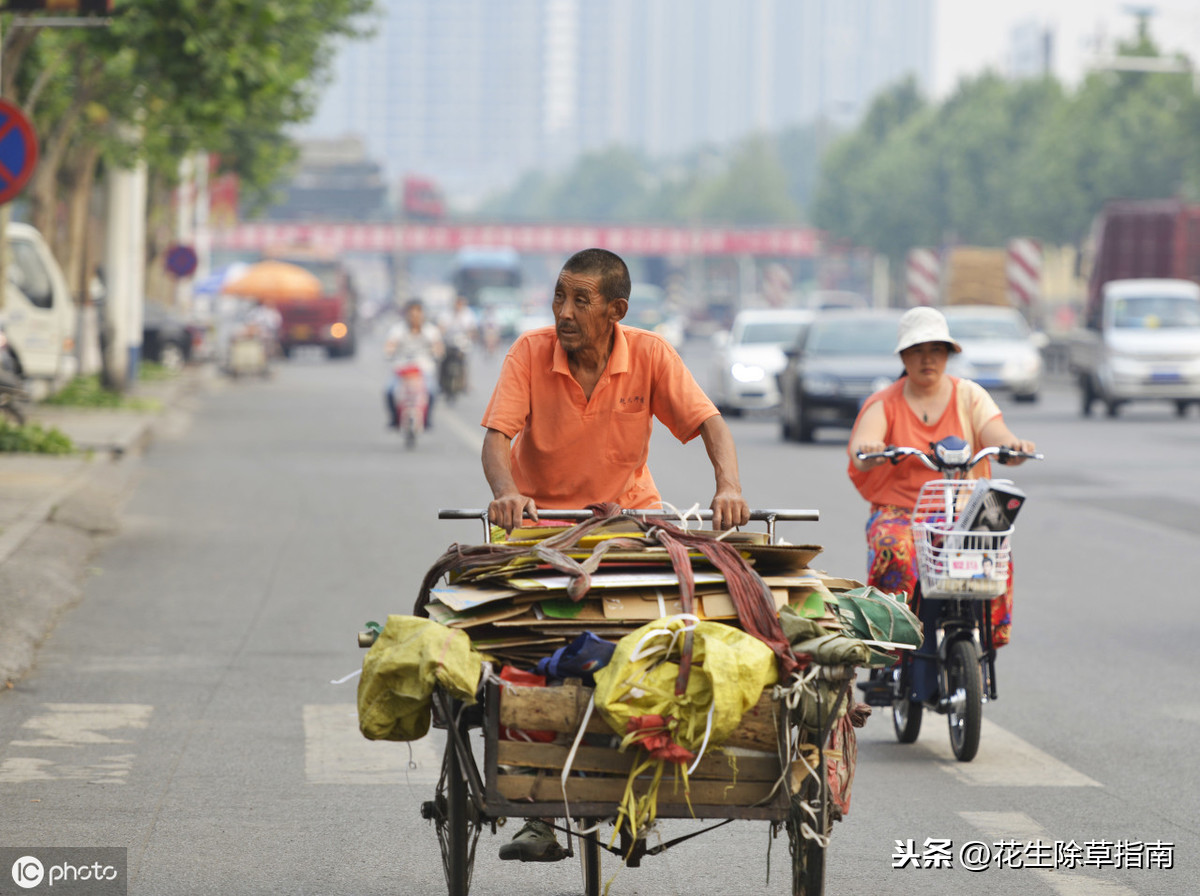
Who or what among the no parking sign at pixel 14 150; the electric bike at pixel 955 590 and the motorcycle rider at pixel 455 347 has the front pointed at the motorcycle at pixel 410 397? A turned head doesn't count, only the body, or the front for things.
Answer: the motorcycle rider

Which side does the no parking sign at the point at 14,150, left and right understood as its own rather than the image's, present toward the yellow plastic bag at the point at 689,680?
front

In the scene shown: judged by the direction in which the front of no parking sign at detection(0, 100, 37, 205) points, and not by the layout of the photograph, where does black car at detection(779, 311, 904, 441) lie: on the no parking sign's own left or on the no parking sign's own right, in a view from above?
on the no parking sign's own left

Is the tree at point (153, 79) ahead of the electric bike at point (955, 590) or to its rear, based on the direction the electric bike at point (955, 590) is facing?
to the rear

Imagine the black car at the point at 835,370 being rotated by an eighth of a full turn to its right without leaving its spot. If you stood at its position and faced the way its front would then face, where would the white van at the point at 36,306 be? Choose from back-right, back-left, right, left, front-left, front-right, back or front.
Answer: front-right

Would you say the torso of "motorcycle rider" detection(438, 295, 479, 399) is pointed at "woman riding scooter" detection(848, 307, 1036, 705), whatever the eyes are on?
yes

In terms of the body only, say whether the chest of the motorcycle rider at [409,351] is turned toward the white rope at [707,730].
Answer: yes

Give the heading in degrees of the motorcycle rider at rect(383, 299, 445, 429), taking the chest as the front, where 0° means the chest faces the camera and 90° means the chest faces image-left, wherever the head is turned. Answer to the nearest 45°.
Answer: approximately 0°

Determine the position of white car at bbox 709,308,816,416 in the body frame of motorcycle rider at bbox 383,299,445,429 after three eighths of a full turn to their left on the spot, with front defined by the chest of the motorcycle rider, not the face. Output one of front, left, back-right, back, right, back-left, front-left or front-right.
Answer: front

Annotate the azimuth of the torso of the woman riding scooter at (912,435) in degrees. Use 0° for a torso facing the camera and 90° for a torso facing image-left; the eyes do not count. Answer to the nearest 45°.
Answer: approximately 0°

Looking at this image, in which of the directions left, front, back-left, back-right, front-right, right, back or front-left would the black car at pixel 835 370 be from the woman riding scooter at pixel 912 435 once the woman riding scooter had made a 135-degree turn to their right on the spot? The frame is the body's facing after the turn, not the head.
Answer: front-right

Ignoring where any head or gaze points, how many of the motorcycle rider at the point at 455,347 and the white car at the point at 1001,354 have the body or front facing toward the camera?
2

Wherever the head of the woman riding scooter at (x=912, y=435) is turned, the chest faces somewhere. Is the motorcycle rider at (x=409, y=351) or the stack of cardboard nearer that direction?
the stack of cardboard

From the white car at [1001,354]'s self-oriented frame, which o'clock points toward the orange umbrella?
The orange umbrella is roughly at 4 o'clock from the white car.
